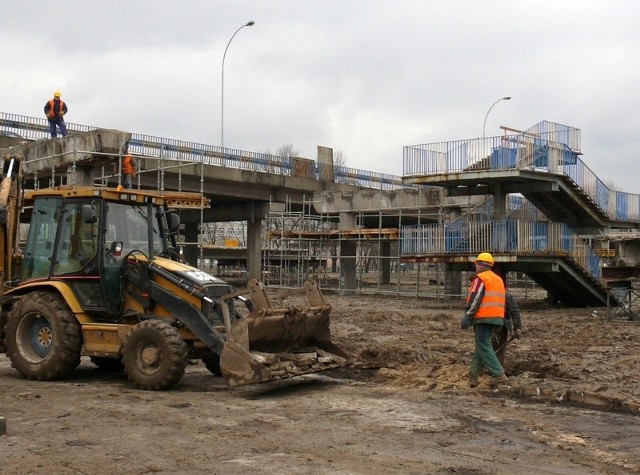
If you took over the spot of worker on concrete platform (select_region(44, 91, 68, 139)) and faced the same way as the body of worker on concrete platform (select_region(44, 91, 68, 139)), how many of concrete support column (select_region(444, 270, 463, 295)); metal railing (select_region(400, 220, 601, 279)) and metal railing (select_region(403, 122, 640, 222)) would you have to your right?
0

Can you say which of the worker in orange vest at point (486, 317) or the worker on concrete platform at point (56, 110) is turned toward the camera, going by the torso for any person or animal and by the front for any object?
the worker on concrete platform

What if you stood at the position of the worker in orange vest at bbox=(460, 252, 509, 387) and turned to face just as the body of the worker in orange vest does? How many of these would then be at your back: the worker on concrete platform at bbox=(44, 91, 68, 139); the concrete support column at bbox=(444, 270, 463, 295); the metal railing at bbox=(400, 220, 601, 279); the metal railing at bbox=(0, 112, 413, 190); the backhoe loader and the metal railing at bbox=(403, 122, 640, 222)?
0

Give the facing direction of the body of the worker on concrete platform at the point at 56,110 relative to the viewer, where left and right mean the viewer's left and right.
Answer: facing the viewer

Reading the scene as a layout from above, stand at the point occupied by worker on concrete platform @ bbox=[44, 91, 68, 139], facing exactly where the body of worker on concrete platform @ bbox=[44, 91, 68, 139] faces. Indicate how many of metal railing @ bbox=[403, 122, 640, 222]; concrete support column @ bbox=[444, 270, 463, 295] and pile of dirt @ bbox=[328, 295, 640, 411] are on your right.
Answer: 0

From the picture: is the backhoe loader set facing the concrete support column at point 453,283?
no

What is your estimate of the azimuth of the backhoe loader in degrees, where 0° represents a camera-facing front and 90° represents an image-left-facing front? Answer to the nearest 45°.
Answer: approximately 315°

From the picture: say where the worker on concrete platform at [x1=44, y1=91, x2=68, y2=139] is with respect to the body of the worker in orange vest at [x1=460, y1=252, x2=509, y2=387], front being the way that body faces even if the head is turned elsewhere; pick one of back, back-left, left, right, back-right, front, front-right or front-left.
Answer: front

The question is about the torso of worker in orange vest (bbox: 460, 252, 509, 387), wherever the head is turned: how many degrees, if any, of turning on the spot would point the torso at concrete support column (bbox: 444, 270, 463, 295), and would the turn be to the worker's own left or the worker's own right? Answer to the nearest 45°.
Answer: approximately 45° to the worker's own right

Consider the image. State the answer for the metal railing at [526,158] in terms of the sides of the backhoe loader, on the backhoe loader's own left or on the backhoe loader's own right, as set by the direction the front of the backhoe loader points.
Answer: on the backhoe loader's own left

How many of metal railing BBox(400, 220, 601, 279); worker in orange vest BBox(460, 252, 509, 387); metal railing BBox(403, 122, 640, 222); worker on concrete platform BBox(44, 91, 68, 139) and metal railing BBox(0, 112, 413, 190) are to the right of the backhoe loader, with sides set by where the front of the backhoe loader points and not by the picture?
0

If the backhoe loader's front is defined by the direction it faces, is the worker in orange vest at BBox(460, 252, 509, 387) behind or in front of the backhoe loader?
in front

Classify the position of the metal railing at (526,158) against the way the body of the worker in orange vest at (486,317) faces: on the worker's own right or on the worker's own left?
on the worker's own right

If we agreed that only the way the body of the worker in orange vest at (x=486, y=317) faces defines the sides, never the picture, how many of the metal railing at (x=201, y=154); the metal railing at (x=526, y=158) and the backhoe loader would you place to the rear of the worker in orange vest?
0

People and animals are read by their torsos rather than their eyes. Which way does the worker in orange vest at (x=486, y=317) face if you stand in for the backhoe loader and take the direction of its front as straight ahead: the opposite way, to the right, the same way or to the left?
the opposite way
